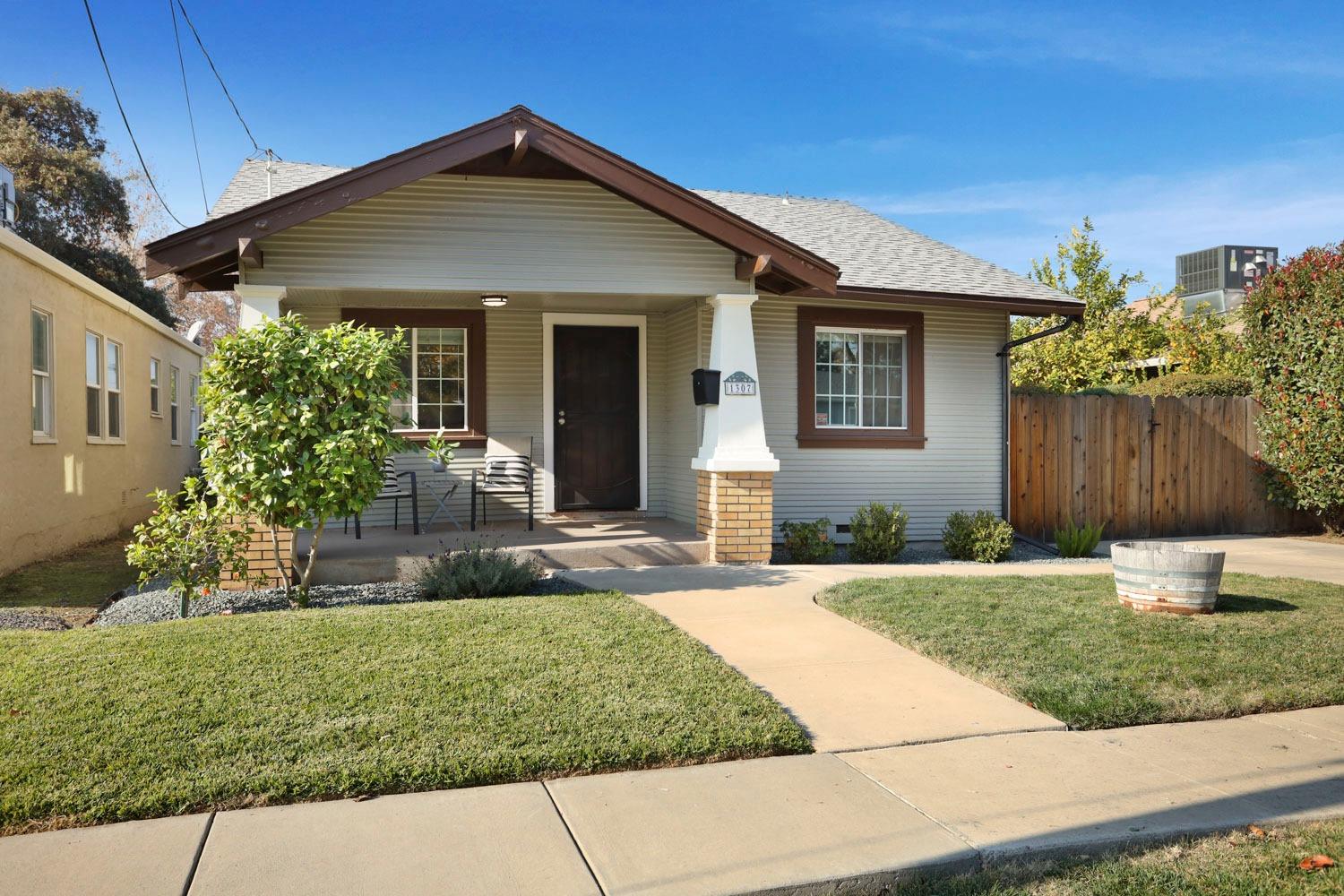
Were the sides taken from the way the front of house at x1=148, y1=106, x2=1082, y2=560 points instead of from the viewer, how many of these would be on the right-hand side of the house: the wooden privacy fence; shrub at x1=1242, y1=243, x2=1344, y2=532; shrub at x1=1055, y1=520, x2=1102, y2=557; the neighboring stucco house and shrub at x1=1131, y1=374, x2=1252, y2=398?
1

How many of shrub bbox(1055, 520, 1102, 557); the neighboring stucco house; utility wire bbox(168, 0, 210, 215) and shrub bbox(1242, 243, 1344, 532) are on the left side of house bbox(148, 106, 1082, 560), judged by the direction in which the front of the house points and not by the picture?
2

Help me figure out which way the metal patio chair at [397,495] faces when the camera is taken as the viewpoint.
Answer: facing the viewer and to the right of the viewer

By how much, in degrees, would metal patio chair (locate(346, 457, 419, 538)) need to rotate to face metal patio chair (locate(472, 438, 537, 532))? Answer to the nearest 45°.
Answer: approximately 45° to its left

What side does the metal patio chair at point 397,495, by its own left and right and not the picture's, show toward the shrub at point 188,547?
right

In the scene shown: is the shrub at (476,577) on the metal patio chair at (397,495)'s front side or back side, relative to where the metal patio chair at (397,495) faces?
on the front side

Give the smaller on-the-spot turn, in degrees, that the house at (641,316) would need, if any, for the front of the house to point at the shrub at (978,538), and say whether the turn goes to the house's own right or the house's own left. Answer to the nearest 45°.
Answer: approximately 90° to the house's own left

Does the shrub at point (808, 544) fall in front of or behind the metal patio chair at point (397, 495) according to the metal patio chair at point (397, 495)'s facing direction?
in front

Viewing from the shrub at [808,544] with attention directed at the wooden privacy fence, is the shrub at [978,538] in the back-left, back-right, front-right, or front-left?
front-right

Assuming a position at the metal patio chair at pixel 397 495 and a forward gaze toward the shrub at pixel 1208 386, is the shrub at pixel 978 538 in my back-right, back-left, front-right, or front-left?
front-right

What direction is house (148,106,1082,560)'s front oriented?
toward the camera

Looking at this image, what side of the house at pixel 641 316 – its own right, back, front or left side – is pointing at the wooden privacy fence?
left
